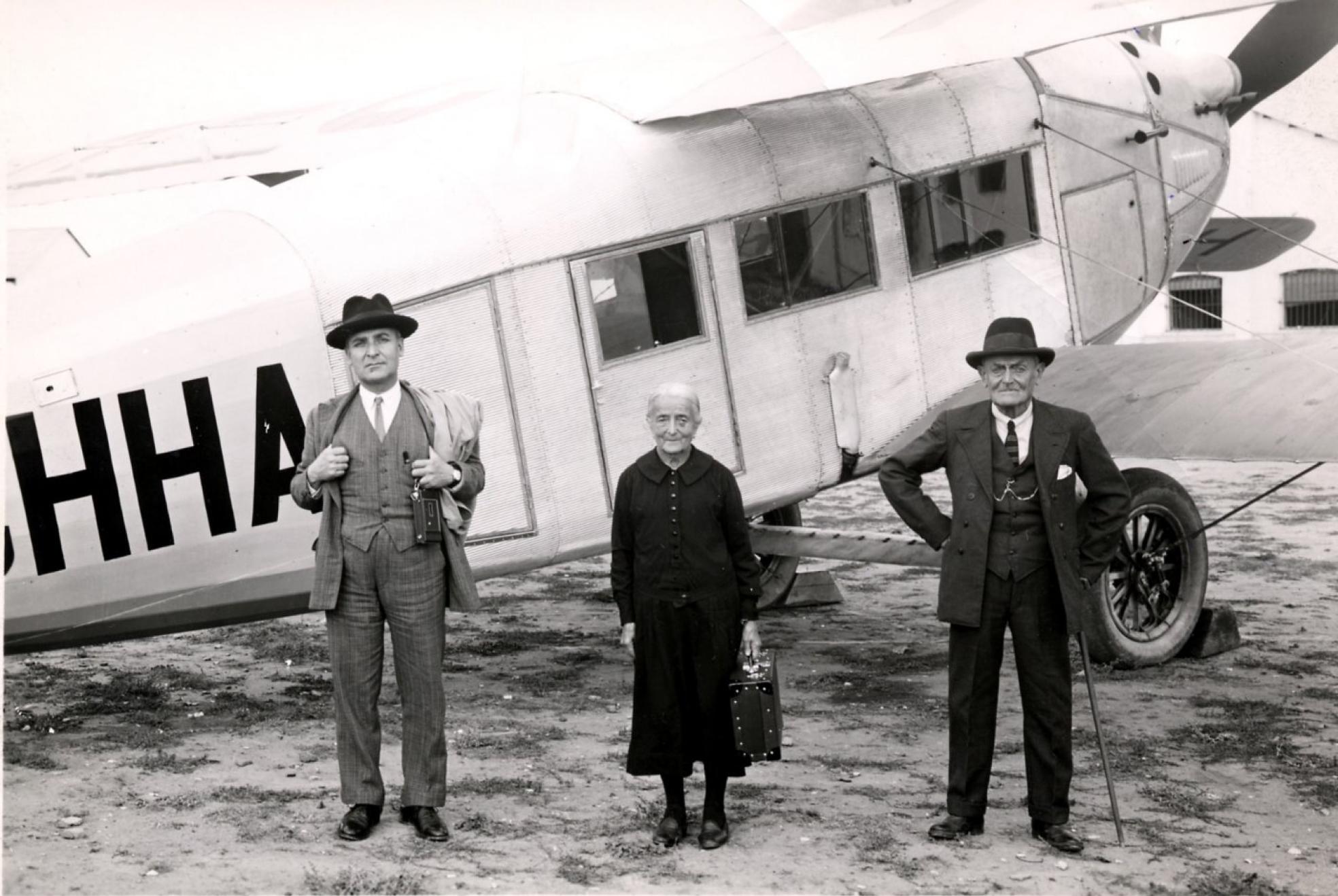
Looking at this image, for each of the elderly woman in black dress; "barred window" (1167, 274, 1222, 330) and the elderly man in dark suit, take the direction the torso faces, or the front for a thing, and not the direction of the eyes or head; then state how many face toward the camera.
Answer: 3

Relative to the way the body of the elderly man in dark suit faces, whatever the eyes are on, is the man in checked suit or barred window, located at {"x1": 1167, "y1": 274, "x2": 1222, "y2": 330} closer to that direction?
the man in checked suit

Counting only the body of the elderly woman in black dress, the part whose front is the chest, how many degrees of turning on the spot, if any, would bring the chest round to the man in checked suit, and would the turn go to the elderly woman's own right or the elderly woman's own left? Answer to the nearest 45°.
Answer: approximately 90° to the elderly woman's own right

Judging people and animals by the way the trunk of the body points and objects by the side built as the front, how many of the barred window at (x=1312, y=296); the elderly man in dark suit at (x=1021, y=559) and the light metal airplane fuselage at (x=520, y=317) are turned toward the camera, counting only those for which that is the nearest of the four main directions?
2

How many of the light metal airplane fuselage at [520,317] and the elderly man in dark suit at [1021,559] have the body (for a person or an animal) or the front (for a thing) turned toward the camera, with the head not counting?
1

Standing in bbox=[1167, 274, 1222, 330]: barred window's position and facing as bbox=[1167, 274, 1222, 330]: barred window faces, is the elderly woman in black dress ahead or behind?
ahead

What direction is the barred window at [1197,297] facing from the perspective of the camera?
toward the camera

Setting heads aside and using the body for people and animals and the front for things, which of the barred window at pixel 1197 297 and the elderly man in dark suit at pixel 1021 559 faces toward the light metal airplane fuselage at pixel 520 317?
the barred window

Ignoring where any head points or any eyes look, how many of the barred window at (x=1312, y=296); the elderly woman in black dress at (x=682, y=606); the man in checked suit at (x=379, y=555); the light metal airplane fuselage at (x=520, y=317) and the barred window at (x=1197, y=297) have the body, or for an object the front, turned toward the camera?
4

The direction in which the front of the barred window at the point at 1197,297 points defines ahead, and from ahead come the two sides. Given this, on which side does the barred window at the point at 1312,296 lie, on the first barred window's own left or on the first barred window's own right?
on the first barred window's own left

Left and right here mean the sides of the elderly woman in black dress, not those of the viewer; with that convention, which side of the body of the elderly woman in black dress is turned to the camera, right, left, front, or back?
front

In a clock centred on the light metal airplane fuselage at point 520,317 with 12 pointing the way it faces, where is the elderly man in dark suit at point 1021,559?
The elderly man in dark suit is roughly at 3 o'clock from the light metal airplane fuselage.
